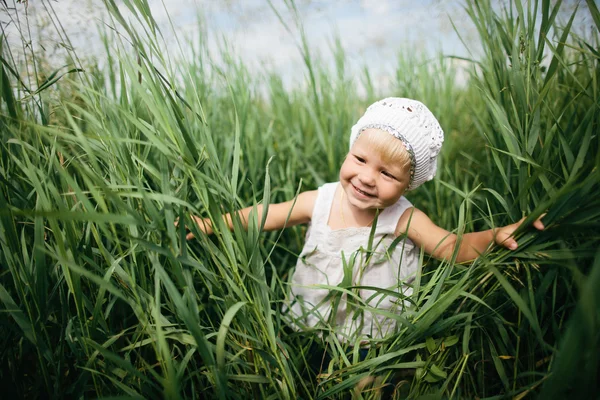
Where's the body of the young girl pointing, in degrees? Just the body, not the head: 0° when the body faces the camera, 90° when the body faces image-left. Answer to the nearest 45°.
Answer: approximately 0°

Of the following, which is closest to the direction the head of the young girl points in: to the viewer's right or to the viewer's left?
to the viewer's left
